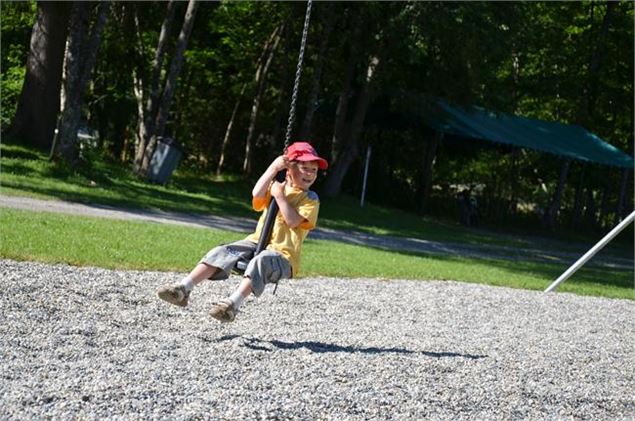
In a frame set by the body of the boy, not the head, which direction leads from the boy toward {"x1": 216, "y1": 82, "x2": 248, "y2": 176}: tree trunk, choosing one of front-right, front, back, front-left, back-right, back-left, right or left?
back-right

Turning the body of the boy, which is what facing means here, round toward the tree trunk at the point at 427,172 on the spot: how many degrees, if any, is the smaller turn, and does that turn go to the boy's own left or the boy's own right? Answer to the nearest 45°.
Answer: approximately 135° to the boy's own right

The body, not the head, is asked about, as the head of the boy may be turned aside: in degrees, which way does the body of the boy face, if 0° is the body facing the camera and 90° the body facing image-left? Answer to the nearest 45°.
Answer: approximately 45°

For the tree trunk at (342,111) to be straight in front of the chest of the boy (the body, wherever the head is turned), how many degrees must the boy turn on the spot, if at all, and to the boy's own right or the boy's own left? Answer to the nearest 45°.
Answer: approximately 135° to the boy's own right

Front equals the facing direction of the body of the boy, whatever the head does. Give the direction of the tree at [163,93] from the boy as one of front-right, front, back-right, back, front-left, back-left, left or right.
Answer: back-right

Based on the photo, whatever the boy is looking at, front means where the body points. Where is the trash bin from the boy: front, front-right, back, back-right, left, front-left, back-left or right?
back-right

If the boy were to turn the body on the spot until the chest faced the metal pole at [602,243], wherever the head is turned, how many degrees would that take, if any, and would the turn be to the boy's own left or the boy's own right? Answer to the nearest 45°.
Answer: approximately 180°

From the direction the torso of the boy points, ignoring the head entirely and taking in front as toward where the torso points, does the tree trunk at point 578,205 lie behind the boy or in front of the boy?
behind
